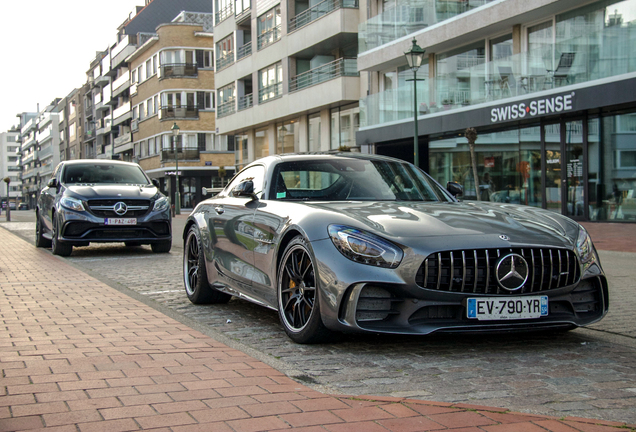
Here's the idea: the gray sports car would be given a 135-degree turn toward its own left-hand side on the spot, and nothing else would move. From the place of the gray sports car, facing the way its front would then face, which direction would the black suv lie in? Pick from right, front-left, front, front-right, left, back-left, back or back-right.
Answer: front-left

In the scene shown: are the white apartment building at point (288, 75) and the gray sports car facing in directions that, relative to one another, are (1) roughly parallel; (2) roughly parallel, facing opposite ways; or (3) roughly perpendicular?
roughly perpendicular

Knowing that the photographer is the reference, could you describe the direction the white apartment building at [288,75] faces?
facing the viewer and to the left of the viewer

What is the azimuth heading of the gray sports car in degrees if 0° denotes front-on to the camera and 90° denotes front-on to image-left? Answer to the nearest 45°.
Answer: approximately 315°

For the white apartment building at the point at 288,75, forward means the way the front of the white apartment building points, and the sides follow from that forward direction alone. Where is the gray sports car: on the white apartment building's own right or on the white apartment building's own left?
on the white apartment building's own left

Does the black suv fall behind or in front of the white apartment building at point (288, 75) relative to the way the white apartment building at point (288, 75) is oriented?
in front

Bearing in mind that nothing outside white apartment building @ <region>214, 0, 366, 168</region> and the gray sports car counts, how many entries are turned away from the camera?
0

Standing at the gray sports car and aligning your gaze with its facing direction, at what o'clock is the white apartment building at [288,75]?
The white apartment building is roughly at 7 o'clock from the gray sports car.
